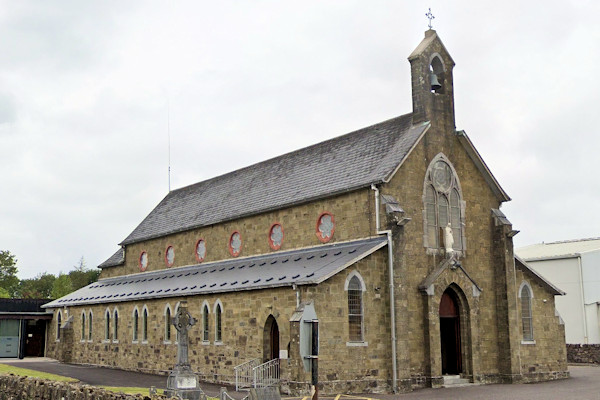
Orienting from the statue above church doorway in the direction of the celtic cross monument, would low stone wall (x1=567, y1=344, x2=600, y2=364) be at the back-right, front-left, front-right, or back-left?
back-right

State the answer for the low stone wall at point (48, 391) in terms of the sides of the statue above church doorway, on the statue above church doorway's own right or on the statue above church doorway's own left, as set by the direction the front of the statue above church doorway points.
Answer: on the statue above church doorway's own right

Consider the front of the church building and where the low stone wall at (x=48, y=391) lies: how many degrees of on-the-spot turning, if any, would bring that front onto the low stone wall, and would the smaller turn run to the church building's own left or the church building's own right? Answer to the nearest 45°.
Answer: approximately 90° to the church building's own right

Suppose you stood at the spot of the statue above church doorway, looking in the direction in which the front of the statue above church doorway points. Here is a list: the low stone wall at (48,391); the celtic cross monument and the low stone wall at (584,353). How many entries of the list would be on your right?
2

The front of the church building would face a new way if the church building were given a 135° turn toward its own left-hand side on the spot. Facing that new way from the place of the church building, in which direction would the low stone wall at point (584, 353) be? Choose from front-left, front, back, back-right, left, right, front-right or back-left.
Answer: front-right

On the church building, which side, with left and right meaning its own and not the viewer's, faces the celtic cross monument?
right

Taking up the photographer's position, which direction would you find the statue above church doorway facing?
facing the viewer and to the right of the viewer

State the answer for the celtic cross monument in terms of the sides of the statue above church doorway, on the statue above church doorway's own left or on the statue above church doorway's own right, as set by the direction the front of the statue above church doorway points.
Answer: on the statue above church doorway's own right
